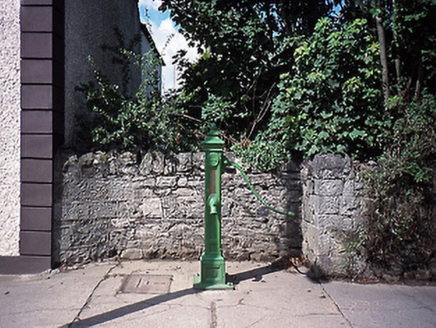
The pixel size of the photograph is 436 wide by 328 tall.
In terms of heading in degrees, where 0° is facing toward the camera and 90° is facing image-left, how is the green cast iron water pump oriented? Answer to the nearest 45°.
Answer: approximately 0°

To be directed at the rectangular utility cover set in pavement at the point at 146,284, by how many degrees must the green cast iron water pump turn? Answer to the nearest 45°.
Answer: approximately 90° to its right
